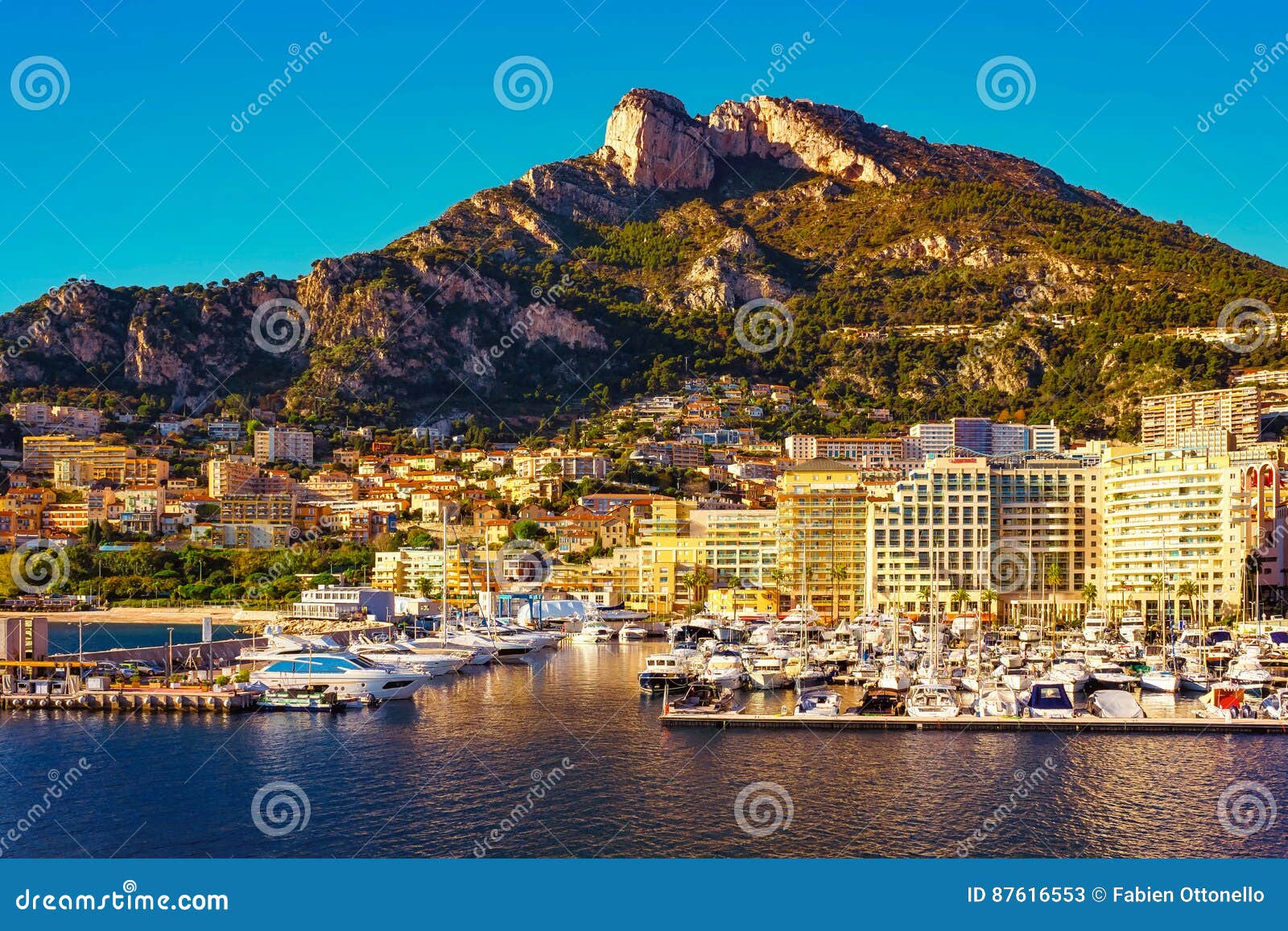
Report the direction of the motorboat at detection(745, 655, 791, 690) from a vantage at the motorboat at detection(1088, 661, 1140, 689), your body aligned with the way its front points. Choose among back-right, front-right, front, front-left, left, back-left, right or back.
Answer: back-right

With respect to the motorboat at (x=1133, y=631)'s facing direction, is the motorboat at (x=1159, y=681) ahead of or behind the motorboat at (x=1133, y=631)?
ahead

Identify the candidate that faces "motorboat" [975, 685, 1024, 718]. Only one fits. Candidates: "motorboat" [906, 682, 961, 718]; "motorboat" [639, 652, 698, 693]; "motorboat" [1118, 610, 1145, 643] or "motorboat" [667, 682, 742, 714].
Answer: "motorboat" [1118, 610, 1145, 643]

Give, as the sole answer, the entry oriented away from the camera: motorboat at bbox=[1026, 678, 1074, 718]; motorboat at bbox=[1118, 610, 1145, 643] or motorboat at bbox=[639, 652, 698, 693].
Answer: motorboat at bbox=[1026, 678, 1074, 718]

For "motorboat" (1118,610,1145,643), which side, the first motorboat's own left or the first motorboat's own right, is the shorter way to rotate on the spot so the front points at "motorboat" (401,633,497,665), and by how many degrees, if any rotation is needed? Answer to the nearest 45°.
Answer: approximately 45° to the first motorboat's own right

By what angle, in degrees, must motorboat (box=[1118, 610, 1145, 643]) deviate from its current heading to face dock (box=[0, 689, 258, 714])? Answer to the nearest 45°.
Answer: approximately 45° to its right

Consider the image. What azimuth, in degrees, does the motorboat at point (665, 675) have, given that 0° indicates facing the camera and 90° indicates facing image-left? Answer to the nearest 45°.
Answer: approximately 45°

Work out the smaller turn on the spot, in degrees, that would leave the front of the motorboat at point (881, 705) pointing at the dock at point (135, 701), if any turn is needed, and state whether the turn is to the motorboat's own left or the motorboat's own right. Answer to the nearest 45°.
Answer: approximately 90° to the motorboat's own left

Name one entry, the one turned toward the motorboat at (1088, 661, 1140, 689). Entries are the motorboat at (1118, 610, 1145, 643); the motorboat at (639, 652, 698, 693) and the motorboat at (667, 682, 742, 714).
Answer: the motorboat at (1118, 610, 1145, 643)

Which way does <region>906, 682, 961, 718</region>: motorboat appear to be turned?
away from the camera

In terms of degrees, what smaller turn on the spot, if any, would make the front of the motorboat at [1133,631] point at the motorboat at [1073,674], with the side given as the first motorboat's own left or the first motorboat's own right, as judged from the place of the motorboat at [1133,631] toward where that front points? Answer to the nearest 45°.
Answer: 0° — it already faces it

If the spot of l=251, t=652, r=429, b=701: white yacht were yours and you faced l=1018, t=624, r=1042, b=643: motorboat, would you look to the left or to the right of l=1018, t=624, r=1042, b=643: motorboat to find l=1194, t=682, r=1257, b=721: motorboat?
right
